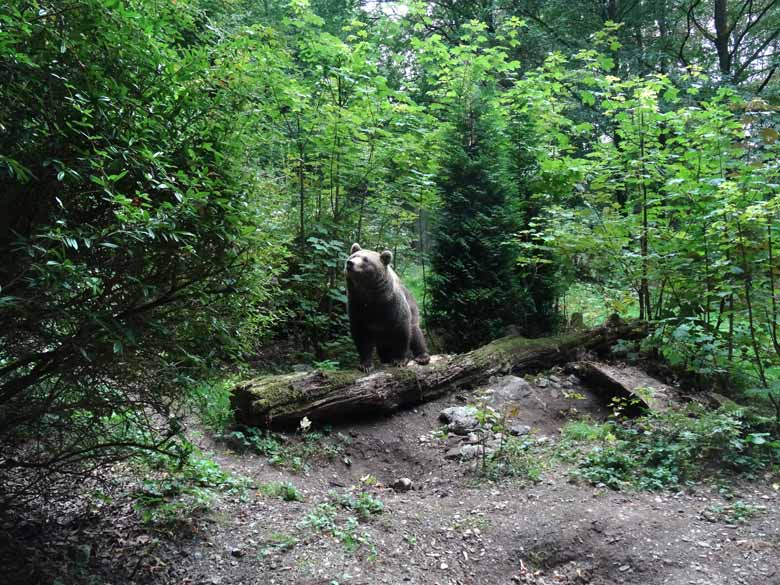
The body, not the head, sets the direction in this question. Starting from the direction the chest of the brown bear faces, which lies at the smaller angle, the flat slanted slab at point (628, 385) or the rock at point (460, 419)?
the rock

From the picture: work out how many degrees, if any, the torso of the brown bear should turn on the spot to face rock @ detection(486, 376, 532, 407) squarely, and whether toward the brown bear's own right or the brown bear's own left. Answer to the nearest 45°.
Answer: approximately 135° to the brown bear's own left

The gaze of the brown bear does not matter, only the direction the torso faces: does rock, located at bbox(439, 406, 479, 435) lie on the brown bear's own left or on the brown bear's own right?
on the brown bear's own left

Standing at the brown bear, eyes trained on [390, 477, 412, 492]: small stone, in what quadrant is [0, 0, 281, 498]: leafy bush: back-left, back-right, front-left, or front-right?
front-right

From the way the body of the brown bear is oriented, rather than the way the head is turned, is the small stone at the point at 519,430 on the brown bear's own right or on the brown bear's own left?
on the brown bear's own left

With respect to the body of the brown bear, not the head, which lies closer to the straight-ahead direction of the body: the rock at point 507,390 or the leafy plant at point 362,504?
the leafy plant

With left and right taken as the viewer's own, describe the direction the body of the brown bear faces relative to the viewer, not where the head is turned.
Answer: facing the viewer and to the left of the viewer

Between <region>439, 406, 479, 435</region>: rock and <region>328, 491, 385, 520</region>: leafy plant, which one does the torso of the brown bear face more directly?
the leafy plant

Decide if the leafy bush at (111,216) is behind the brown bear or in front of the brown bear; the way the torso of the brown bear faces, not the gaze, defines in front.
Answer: in front

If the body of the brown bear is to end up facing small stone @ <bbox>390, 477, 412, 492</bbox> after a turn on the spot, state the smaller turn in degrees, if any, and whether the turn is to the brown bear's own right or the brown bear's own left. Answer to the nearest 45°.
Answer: approximately 45° to the brown bear's own left

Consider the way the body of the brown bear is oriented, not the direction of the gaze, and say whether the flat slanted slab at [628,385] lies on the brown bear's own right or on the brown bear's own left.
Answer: on the brown bear's own left
